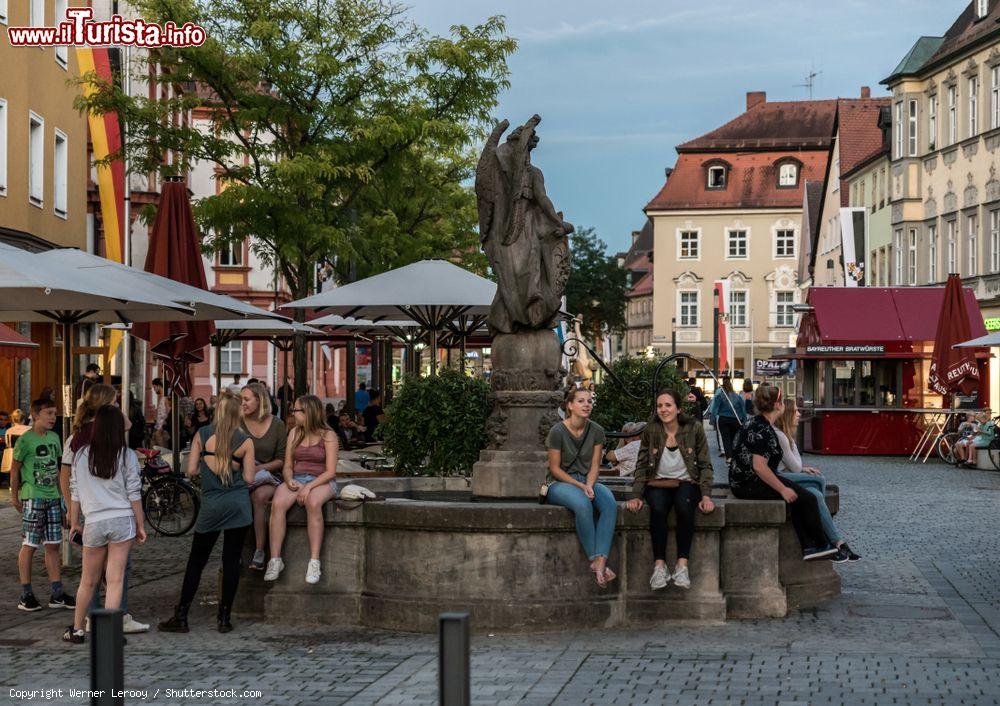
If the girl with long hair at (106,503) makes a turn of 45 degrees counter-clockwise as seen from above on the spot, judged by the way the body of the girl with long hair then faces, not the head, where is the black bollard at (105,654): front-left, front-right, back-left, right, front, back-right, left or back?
back-left

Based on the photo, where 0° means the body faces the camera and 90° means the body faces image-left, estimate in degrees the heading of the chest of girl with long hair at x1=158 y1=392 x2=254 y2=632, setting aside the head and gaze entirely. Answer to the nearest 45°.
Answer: approximately 180°

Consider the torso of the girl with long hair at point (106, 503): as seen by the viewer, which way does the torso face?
away from the camera

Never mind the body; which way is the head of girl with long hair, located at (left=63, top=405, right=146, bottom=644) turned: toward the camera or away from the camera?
away from the camera

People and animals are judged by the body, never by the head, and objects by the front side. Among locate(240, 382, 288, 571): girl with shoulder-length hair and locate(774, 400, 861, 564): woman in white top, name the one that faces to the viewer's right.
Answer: the woman in white top

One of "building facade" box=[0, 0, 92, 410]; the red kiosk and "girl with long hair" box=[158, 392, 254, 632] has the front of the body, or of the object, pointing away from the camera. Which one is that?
the girl with long hair

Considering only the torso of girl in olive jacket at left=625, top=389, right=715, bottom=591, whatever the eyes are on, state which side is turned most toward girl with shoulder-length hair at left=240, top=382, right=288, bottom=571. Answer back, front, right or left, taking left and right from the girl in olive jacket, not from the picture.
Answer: right

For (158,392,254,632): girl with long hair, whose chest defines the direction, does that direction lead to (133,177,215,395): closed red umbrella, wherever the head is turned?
yes

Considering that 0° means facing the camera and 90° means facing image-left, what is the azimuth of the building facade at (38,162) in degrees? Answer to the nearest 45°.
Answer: approximately 315°

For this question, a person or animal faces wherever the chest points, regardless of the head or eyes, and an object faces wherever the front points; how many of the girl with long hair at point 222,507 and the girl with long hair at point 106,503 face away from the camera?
2

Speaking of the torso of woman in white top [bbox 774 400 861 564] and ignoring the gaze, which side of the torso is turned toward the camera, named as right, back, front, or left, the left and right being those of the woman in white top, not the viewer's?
right

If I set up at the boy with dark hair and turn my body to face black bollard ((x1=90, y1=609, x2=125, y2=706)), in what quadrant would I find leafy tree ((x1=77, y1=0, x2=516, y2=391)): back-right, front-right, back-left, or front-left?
back-left

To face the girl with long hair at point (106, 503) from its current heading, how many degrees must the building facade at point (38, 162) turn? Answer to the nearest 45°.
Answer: approximately 45° to its right

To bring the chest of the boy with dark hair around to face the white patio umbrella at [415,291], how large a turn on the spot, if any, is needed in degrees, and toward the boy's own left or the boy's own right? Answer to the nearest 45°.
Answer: approximately 90° to the boy's own left

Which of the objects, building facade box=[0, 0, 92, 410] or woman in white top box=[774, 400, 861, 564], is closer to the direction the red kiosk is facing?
the woman in white top
